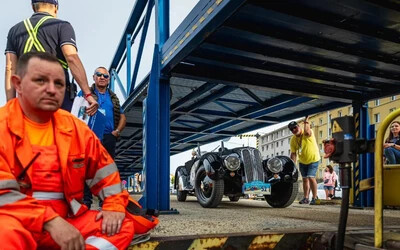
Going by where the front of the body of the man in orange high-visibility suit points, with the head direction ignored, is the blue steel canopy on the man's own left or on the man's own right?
on the man's own left

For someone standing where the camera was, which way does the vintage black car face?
facing the viewer and to the right of the viewer

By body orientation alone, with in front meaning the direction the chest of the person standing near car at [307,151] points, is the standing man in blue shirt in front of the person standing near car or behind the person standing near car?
in front

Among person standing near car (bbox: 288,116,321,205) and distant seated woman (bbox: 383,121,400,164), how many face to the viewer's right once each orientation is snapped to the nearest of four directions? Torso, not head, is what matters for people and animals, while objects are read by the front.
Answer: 0

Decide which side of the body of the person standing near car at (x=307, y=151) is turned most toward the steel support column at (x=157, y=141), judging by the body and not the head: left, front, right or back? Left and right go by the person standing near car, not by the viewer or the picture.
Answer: front

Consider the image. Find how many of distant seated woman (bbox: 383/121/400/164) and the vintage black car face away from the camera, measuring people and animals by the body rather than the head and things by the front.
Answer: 0

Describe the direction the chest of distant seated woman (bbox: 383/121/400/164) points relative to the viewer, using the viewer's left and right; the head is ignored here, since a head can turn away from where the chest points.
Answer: facing the viewer and to the left of the viewer

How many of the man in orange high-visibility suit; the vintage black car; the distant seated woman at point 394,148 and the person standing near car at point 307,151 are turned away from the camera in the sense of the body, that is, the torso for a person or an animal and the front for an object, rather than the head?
0

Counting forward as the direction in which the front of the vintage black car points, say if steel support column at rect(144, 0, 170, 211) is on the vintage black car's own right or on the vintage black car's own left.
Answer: on the vintage black car's own right

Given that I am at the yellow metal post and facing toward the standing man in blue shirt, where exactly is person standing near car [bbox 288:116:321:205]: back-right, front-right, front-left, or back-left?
front-right

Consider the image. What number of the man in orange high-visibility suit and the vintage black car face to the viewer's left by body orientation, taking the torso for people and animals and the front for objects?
0
